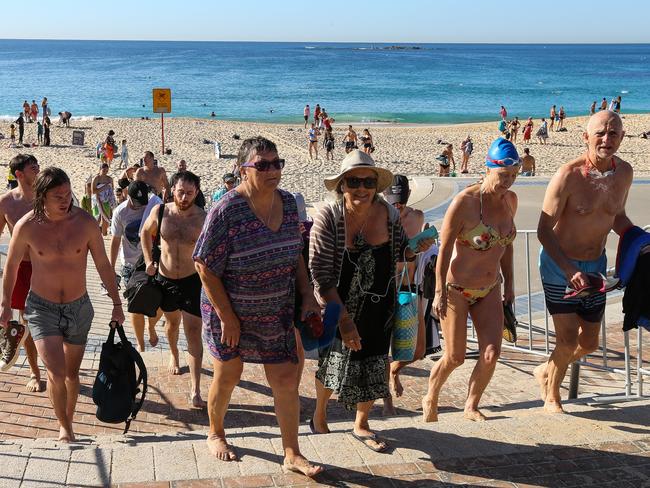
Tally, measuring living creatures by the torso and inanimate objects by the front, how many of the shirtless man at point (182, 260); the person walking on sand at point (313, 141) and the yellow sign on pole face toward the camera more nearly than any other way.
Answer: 3

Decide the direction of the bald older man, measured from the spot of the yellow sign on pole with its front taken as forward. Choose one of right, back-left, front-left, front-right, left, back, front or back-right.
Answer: front

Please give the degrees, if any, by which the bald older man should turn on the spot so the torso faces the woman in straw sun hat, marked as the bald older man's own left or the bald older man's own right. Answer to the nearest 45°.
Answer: approximately 90° to the bald older man's own right

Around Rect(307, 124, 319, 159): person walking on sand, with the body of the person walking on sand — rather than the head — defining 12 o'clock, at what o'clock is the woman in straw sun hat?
The woman in straw sun hat is roughly at 12 o'clock from the person walking on sand.

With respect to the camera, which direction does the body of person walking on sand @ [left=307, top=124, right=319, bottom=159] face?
toward the camera

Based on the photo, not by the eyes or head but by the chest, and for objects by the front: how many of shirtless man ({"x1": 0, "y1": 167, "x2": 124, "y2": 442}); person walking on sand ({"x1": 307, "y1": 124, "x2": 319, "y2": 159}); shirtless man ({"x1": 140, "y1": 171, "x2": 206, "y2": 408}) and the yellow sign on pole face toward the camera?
4

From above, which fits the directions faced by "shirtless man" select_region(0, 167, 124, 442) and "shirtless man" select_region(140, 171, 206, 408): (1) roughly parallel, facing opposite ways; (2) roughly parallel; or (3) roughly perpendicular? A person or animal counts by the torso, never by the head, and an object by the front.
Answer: roughly parallel

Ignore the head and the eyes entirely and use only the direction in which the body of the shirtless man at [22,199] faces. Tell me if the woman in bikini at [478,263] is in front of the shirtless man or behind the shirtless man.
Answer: in front

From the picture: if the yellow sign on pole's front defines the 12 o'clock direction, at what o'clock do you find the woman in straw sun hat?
The woman in straw sun hat is roughly at 12 o'clock from the yellow sign on pole.

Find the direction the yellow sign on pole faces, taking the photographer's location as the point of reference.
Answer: facing the viewer

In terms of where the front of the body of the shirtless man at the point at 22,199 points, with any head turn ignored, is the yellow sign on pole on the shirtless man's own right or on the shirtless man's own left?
on the shirtless man's own left

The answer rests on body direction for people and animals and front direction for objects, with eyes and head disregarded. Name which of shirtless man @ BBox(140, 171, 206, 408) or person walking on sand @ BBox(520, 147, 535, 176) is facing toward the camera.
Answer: the shirtless man

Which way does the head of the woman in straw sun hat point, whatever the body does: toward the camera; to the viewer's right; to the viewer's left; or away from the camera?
toward the camera
